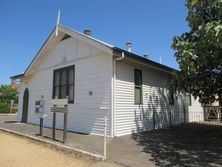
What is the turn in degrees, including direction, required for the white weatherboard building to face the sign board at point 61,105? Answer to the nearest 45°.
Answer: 0° — it already faces it

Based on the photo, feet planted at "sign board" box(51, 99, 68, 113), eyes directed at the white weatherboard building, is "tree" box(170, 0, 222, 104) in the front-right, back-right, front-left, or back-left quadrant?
front-right

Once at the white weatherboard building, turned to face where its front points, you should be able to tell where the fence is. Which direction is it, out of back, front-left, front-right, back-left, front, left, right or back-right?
back

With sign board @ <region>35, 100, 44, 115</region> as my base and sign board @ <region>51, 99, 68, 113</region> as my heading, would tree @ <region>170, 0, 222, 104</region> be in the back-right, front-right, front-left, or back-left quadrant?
front-left

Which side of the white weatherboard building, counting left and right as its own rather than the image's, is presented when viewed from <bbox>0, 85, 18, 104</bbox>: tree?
right

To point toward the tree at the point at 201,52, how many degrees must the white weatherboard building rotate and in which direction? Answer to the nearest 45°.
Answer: approximately 90° to its left

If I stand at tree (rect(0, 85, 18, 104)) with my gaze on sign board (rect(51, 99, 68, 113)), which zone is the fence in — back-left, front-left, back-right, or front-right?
front-left

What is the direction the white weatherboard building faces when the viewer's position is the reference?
facing the viewer and to the left of the viewer
